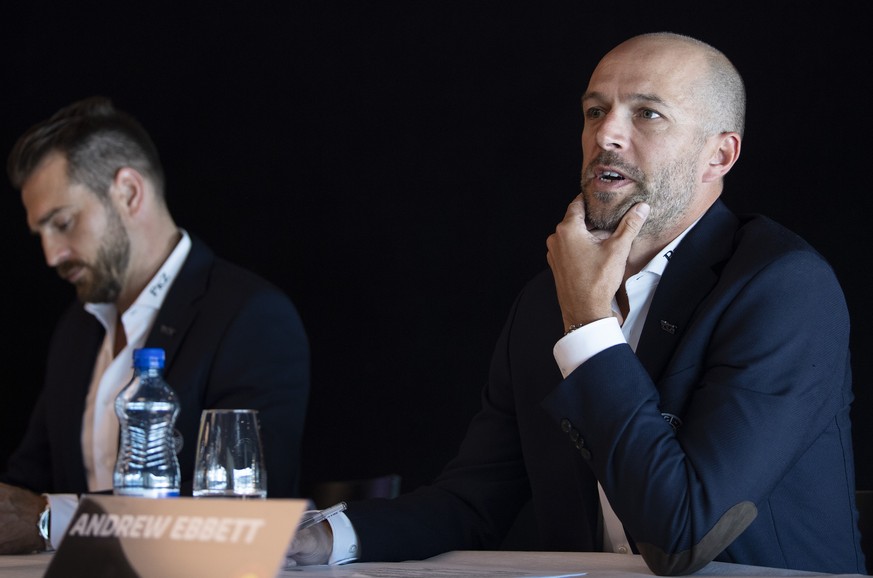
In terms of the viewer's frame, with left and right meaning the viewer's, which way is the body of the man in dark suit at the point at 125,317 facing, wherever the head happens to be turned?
facing the viewer and to the left of the viewer

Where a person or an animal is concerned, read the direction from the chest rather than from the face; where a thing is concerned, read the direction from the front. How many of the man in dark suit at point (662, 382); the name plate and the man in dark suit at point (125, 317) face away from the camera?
0

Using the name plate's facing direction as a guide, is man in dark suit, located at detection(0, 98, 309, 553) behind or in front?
behind

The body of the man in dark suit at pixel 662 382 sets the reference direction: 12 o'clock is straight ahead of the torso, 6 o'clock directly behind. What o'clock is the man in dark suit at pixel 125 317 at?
the man in dark suit at pixel 125 317 is roughly at 3 o'clock from the man in dark suit at pixel 662 382.

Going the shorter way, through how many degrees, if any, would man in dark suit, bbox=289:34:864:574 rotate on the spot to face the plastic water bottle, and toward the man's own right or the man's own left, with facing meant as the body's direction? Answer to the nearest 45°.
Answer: approximately 45° to the man's own right

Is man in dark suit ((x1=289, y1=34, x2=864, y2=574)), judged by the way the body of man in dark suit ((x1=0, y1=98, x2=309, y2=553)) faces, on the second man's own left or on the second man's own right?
on the second man's own left

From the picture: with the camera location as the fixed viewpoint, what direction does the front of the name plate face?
facing the viewer

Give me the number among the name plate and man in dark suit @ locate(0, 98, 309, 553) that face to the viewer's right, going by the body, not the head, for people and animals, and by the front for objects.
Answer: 0

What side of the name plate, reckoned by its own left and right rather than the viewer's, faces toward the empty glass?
back

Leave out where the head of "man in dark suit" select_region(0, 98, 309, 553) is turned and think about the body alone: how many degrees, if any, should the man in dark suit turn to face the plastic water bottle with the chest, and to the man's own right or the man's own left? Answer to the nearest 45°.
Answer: approximately 45° to the man's own left

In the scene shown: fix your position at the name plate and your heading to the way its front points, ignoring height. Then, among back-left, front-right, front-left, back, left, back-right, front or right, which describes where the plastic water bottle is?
back

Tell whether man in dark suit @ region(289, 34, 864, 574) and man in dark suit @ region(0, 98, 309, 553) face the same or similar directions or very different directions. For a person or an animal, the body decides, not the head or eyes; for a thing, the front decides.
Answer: same or similar directions

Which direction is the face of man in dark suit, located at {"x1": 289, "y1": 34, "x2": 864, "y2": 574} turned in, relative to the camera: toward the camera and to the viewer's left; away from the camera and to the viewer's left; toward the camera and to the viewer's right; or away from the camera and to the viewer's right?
toward the camera and to the viewer's left
